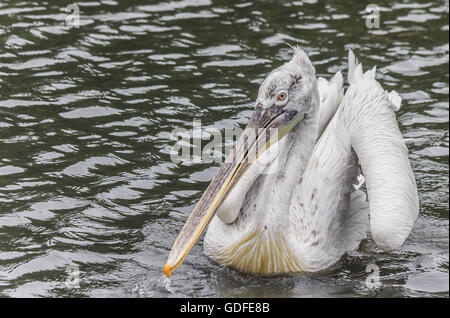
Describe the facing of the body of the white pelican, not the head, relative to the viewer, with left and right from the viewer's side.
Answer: facing the viewer and to the left of the viewer
